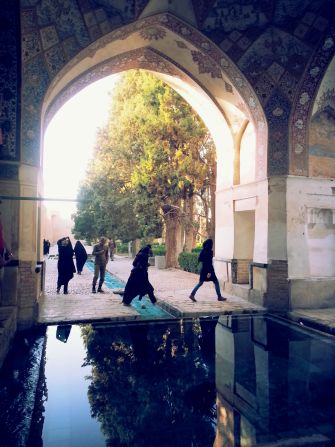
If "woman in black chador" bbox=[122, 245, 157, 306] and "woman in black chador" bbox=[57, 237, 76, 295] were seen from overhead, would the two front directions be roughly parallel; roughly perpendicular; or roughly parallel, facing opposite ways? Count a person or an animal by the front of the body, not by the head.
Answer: roughly perpendicular
